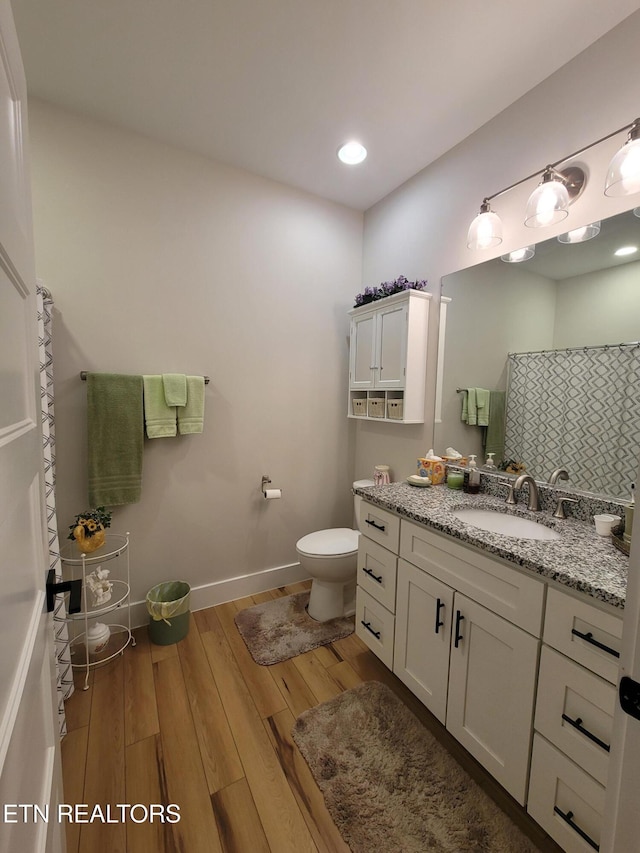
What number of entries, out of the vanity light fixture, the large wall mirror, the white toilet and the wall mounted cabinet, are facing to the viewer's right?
0

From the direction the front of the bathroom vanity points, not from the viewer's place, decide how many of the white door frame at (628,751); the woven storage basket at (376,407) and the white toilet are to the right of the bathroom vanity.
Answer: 2

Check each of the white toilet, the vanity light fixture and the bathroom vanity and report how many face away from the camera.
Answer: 0

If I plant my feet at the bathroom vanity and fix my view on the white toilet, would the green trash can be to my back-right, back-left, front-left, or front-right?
front-left

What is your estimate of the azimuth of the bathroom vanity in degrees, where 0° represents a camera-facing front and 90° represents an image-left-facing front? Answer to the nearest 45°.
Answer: approximately 45°

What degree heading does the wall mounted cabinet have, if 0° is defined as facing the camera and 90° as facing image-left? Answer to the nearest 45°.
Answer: approximately 45°

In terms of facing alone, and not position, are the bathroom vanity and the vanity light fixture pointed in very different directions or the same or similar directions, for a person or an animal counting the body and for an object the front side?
same or similar directions

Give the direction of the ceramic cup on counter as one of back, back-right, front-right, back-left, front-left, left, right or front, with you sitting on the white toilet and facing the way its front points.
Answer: left

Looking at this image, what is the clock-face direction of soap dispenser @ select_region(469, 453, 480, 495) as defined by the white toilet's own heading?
The soap dispenser is roughly at 8 o'clock from the white toilet.

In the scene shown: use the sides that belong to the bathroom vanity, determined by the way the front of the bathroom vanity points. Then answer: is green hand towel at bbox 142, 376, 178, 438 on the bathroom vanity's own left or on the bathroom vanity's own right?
on the bathroom vanity's own right

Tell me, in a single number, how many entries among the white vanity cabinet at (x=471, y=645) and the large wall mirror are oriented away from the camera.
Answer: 0

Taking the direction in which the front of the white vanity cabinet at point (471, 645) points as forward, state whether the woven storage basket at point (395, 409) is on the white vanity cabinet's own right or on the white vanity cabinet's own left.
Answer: on the white vanity cabinet's own right

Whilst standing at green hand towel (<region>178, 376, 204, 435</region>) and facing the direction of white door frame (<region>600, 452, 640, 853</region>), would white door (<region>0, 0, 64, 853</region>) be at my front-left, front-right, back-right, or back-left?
front-right
